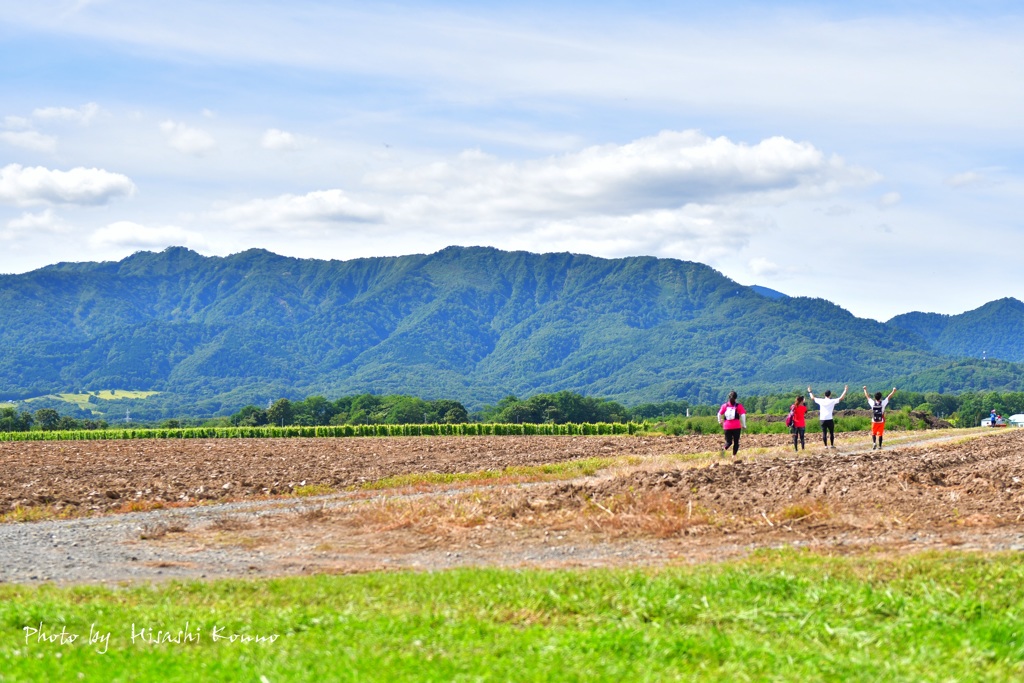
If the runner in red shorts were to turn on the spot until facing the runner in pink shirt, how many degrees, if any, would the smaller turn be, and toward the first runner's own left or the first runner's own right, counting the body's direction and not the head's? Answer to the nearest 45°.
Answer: approximately 135° to the first runner's own left

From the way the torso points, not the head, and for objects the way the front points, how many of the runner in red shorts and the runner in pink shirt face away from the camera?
2

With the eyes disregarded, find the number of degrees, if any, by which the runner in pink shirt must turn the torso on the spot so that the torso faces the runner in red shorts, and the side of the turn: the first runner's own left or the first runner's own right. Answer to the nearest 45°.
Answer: approximately 45° to the first runner's own right

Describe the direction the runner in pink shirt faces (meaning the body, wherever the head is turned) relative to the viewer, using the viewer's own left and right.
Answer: facing away from the viewer

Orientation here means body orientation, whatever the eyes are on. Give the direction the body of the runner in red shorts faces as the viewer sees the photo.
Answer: away from the camera
